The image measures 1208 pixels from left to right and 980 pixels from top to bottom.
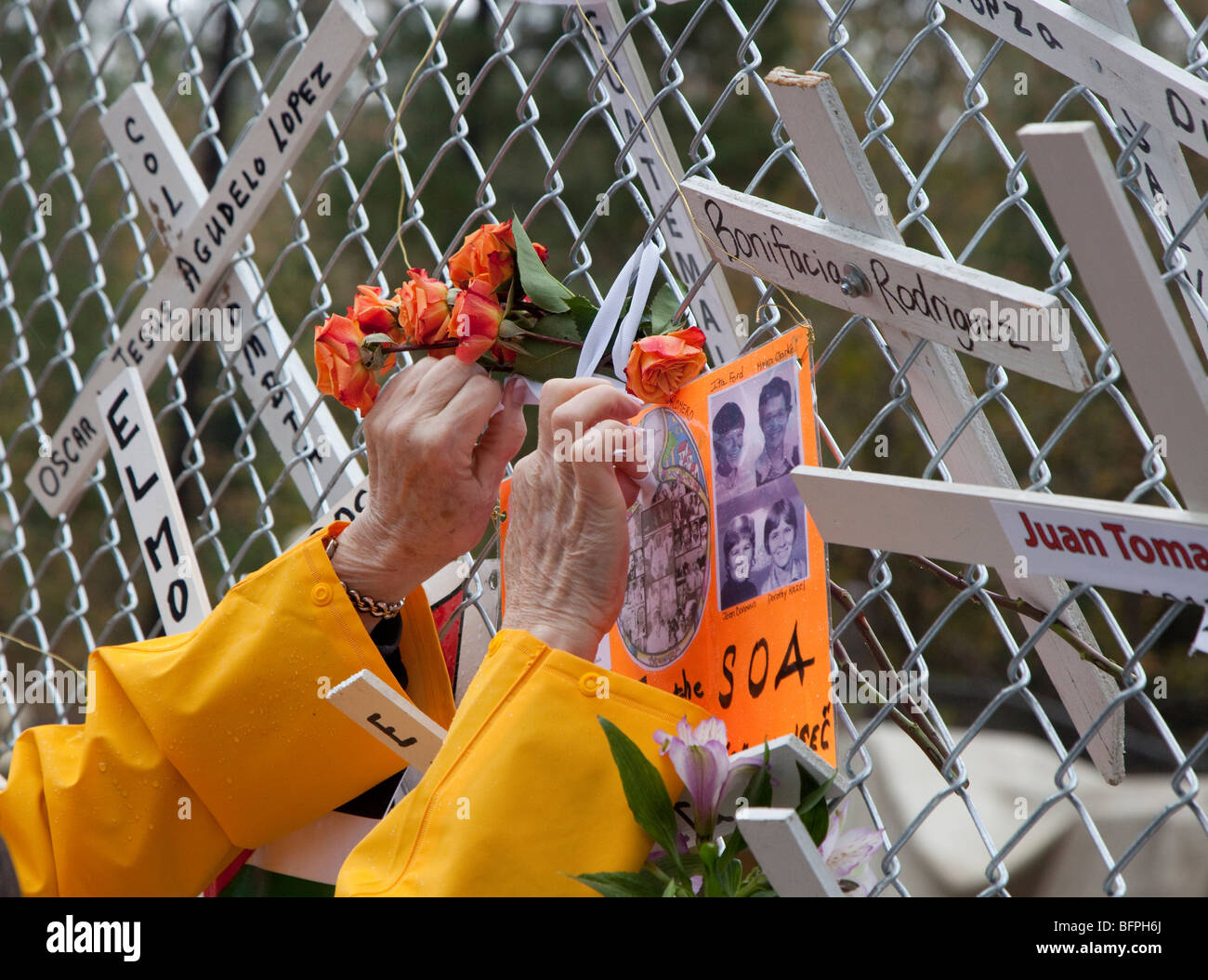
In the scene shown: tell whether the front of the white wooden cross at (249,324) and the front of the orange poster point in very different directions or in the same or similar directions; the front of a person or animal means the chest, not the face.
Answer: same or similar directions

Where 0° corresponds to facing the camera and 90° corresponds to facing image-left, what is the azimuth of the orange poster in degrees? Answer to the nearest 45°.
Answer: approximately 45°

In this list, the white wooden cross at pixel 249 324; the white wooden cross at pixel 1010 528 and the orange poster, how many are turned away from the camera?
0

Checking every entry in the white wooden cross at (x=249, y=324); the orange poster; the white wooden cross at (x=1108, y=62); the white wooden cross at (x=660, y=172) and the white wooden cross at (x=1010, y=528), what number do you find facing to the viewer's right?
0

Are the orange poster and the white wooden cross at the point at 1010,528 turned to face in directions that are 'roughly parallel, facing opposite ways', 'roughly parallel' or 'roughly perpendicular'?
roughly parallel

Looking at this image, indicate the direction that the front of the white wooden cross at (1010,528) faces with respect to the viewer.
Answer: facing the viewer and to the left of the viewer

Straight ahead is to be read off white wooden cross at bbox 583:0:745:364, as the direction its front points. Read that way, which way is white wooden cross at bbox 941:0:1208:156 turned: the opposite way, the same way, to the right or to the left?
the same way

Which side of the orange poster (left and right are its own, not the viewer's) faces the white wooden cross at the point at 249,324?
right

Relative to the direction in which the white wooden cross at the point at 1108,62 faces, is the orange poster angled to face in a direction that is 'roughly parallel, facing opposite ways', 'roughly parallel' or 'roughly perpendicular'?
roughly parallel

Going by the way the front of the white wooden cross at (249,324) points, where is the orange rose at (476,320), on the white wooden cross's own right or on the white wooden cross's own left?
on the white wooden cross's own left

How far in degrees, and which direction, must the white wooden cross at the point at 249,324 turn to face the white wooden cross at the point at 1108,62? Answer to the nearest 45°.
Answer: approximately 90° to its left
